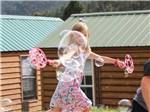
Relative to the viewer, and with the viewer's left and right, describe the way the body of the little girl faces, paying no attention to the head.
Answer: facing the viewer and to the left of the viewer
